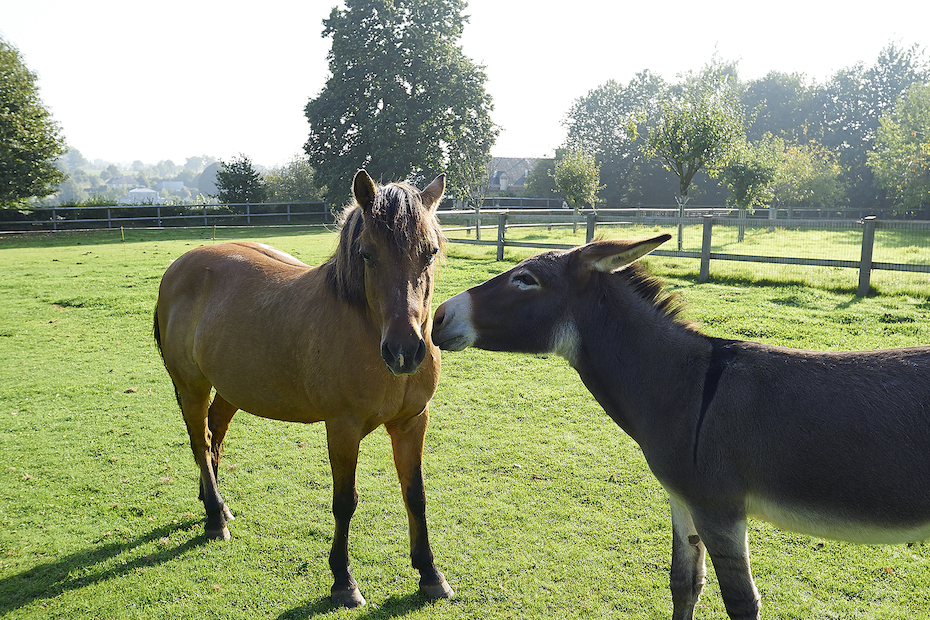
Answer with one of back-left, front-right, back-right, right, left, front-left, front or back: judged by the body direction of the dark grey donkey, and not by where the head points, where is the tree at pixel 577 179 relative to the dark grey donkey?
right

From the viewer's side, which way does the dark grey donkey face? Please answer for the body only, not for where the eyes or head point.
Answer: to the viewer's left

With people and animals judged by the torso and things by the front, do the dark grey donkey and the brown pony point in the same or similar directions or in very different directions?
very different directions

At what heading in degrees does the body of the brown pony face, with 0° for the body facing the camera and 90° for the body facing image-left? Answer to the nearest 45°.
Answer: approximately 315°

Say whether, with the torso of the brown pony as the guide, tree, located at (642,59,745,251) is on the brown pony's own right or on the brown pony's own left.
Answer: on the brown pony's own left

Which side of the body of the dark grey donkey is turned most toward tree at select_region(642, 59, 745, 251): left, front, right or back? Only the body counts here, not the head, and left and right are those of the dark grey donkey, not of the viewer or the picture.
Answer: right

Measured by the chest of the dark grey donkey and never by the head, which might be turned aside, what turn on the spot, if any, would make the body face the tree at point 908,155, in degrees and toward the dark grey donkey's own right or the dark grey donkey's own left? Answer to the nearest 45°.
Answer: approximately 90° to the dark grey donkey's own right

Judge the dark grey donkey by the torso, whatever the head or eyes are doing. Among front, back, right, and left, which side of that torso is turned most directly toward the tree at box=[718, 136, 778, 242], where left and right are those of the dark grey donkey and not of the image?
right

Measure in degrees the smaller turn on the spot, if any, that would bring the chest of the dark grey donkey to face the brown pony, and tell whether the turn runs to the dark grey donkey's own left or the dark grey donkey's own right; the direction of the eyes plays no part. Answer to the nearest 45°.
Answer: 0° — it already faces it

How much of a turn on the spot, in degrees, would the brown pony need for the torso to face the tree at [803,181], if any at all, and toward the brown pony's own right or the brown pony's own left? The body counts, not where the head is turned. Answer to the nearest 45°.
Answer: approximately 90° to the brown pony's own left

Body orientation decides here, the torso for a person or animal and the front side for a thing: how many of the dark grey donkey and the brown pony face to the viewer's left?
1
